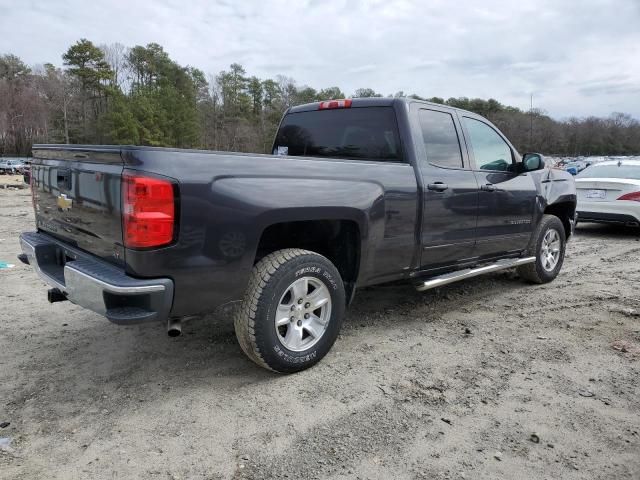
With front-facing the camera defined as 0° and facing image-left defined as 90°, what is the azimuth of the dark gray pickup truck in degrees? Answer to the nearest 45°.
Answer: approximately 225°

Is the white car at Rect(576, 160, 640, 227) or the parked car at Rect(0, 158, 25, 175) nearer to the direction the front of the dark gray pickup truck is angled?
the white car

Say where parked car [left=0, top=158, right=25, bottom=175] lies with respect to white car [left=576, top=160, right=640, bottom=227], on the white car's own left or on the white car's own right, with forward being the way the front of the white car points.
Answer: on the white car's own left

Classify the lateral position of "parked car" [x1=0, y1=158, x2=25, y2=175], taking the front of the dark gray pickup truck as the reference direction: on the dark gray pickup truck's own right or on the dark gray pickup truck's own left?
on the dark gray pickup truck's own left

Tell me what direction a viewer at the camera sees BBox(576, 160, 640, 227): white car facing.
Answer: facing away from the viewer and to the right of the viewer

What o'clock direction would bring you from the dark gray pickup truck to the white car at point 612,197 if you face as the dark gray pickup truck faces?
The white car is roughly at 12 o'clock from the dark gray pickup truck.

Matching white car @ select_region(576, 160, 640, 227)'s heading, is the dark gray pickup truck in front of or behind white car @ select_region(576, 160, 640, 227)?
behind
